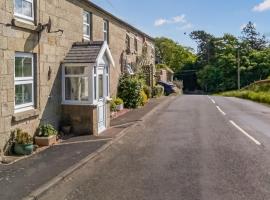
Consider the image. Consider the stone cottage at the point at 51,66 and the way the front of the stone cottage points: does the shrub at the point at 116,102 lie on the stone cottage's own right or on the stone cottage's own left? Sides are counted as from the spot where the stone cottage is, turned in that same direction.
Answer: on the stone cottage's own left

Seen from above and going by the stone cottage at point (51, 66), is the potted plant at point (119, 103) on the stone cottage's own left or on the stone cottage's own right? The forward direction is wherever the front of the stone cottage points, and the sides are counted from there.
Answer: on the stone cottage's own left

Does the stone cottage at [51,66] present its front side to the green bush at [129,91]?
no

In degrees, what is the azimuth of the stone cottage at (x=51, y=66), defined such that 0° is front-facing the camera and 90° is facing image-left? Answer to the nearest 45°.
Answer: approximately 315°
